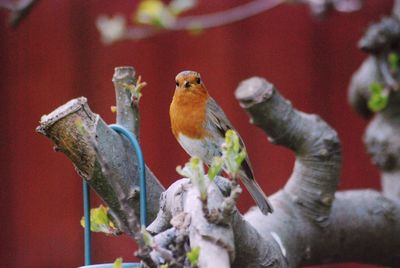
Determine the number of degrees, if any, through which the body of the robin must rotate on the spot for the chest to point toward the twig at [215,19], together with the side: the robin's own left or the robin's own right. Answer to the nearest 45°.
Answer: approximately 135° to the robin's own right

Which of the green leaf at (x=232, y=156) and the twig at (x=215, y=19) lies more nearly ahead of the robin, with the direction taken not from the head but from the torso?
the green leaf

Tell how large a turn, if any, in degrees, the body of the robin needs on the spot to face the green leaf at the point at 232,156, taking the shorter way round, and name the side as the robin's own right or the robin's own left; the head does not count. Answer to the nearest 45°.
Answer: approximately 45° to the robin's own left
